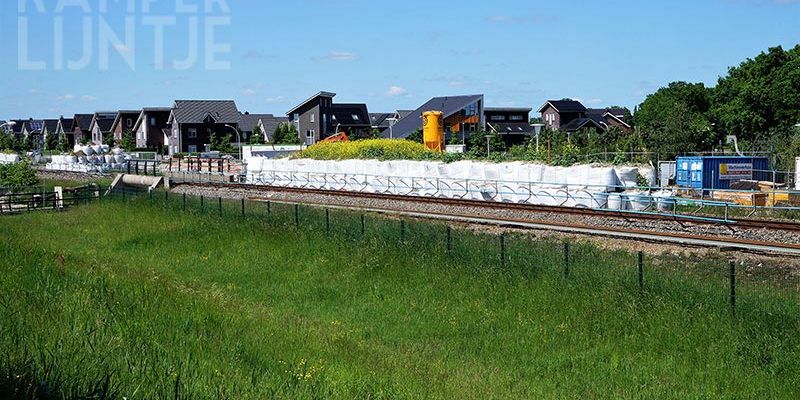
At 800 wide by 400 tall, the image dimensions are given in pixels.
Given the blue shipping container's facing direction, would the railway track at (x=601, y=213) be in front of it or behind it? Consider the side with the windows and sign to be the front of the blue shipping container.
in front

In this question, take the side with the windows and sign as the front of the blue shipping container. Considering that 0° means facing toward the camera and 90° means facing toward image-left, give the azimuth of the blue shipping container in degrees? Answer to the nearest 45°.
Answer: approximately 45°
